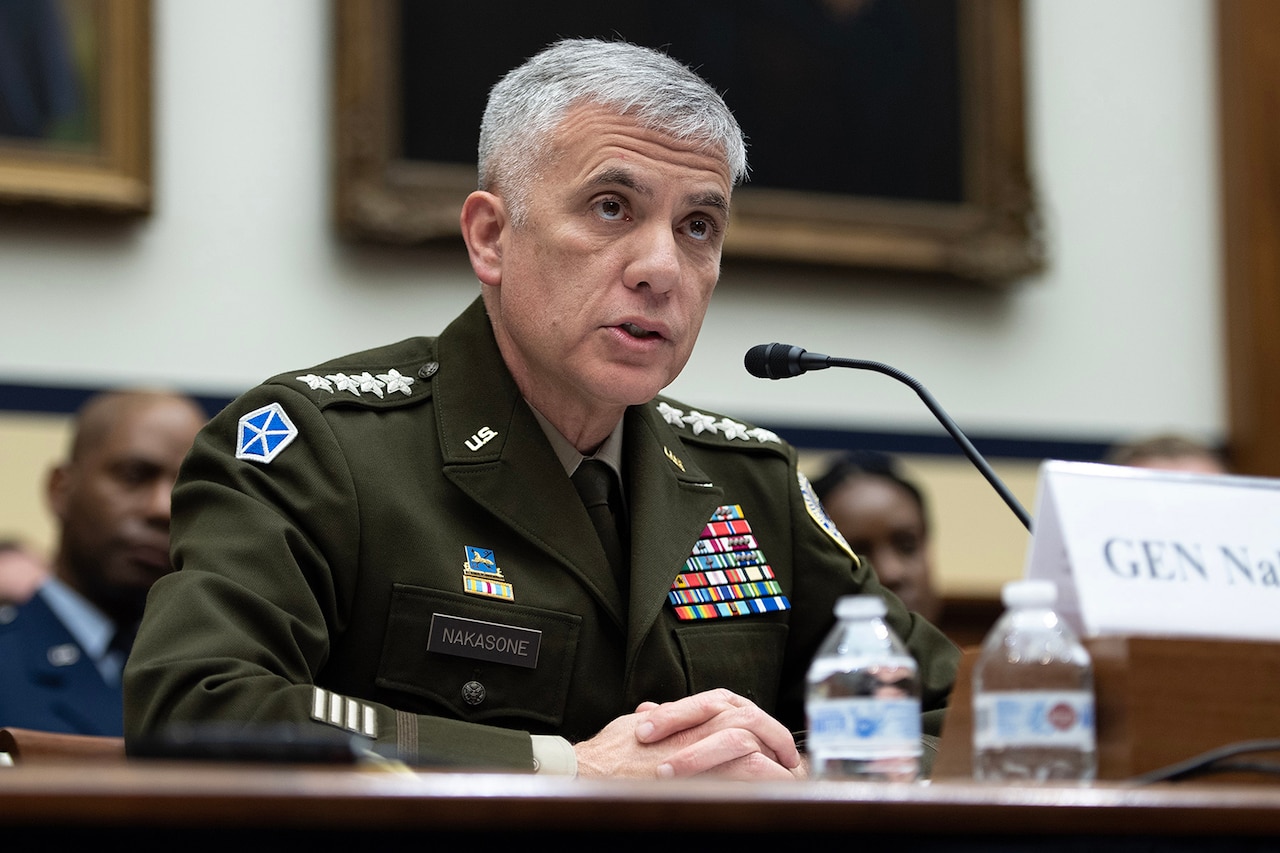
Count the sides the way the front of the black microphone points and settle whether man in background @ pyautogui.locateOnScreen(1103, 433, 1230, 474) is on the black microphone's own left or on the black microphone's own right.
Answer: on the black microphone's own right

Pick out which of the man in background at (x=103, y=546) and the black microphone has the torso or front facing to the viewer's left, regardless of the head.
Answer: the black microphone

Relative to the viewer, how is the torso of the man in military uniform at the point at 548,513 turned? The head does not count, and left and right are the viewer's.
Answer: facing the viewer and to the right of the viewer

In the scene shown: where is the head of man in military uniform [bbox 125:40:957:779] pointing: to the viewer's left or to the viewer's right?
to the viewer's right

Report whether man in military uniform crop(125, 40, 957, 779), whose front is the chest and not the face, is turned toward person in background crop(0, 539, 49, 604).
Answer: no

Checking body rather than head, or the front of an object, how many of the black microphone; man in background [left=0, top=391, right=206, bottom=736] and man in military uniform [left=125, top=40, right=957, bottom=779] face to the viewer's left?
1

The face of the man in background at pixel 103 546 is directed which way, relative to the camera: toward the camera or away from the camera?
toward the camera

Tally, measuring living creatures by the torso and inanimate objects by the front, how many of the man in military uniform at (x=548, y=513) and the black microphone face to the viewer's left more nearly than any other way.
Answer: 1

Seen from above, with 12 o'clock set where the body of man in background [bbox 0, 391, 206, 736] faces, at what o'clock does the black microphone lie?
The black microphone is roughly at 1 o'clock from the man in background.

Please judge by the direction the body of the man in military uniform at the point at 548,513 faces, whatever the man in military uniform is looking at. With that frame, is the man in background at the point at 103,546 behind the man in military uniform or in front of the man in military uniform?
behind

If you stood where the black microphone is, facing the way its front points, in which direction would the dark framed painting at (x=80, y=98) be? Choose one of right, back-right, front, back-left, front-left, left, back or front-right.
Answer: front-right

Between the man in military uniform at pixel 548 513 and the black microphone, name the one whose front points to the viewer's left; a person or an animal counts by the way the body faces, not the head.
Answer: the black microphone

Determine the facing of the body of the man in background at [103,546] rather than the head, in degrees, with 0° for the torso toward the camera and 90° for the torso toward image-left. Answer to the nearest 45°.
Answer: approximately 315°

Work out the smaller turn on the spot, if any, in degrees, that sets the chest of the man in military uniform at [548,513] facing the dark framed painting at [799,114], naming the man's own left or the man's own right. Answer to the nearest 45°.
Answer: approximately 135° to the man's own left

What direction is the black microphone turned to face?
to the viewer's left

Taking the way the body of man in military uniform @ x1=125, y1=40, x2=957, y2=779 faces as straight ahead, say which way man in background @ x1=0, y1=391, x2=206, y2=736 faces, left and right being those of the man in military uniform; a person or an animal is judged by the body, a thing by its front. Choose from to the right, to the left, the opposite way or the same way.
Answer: the same way

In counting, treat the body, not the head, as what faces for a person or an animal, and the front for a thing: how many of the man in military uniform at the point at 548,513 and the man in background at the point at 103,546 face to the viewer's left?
0
